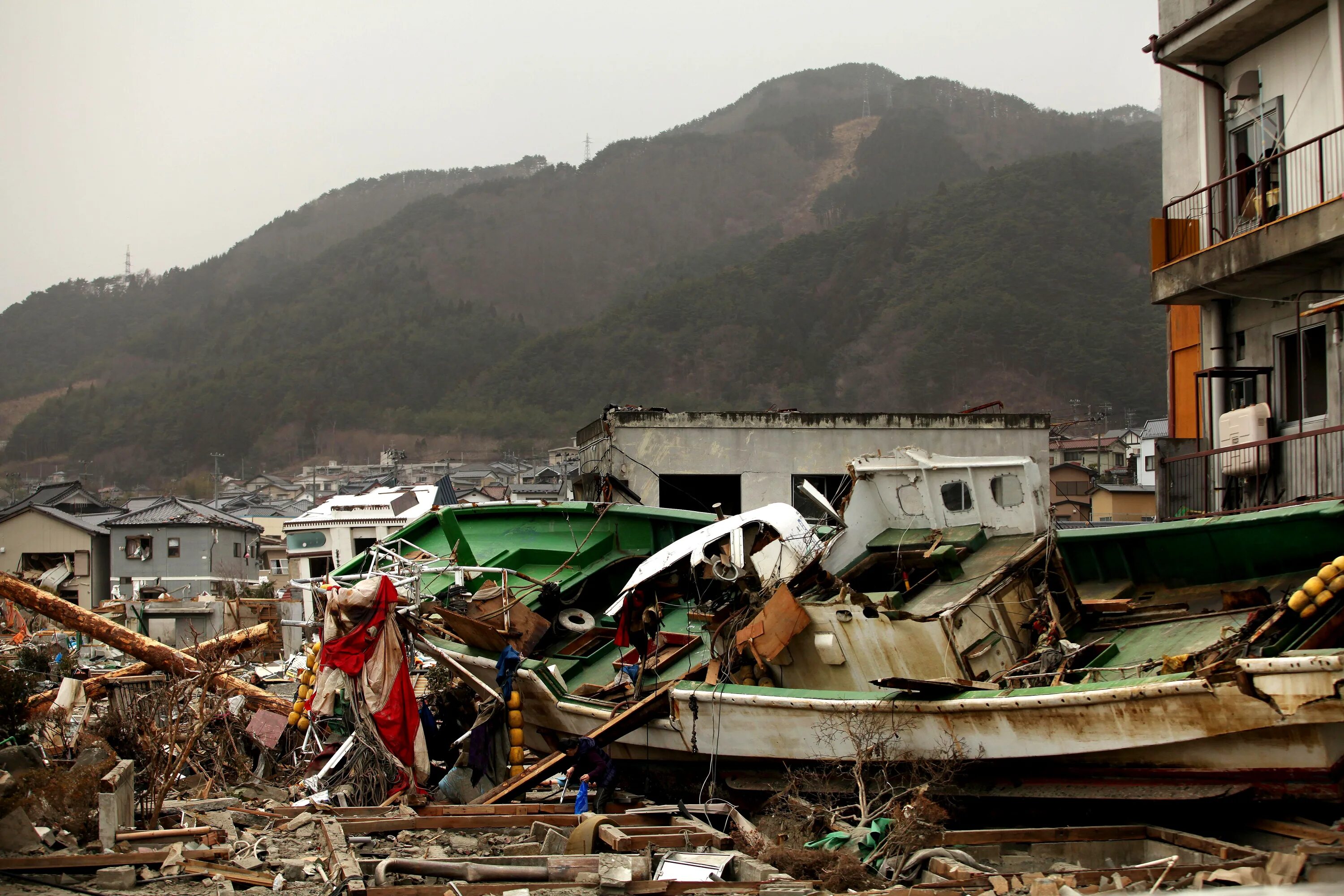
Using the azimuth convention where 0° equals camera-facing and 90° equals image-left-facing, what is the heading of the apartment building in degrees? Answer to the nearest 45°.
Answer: approximately 45°

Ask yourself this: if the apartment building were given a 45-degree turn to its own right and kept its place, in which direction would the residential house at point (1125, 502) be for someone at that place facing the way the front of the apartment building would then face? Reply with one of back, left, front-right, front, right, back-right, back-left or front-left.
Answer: right

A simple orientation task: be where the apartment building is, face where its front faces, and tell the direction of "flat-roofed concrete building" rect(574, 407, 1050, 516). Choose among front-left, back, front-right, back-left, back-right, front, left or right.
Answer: right

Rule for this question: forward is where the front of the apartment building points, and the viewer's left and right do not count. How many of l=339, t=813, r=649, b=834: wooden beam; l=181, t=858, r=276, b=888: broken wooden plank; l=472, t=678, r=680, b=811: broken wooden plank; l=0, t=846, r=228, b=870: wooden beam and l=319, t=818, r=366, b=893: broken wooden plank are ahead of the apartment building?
5

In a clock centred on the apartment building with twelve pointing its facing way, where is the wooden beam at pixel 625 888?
The wooden beam is roughly at 11 o'clock from the apartment building.

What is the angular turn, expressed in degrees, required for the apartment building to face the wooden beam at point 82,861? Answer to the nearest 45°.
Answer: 0° — it already faces it

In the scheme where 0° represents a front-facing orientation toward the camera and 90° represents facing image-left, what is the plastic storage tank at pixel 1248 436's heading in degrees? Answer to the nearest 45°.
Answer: approximately 45°

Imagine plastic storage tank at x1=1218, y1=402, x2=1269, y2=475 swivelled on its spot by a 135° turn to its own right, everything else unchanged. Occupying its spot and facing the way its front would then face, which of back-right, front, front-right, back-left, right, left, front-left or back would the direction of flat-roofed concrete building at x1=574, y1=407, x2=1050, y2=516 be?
front-left

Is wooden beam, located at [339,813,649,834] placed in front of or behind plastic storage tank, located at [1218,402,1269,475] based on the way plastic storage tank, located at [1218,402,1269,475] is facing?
in front

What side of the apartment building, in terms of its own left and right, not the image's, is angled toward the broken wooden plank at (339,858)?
front
